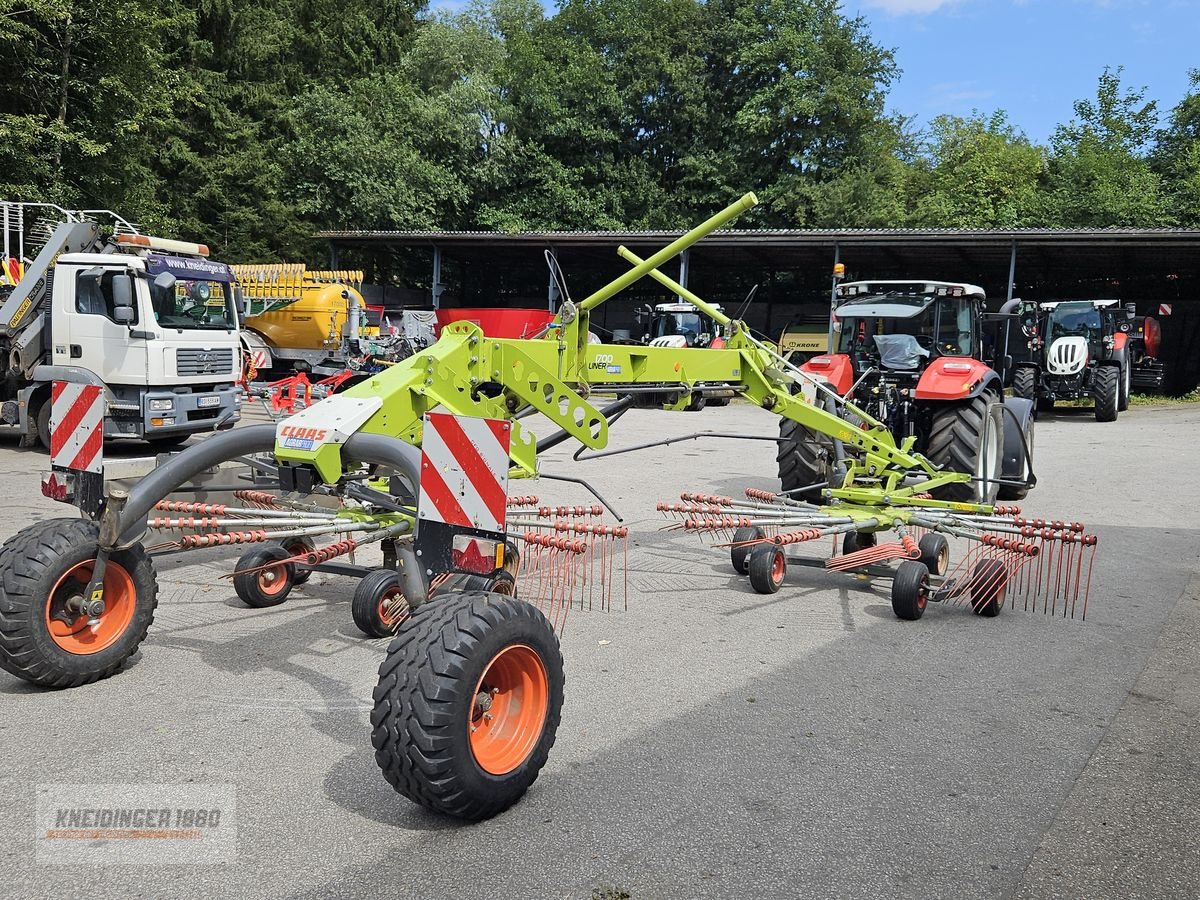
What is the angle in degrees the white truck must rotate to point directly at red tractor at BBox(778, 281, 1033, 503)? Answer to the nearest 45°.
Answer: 0° — it already faces it

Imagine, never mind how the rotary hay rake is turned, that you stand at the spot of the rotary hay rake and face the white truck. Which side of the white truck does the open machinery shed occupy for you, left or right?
right

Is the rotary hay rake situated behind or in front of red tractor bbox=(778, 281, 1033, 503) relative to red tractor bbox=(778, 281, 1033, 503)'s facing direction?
behind

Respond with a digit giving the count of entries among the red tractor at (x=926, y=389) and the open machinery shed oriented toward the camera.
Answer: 1

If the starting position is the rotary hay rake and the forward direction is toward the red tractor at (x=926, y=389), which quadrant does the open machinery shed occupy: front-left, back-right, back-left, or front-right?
front-left

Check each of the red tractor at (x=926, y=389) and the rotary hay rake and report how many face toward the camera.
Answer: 0

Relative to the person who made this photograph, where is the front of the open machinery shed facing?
facing the viewer

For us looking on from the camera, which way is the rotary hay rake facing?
facing away from the viewer and to the right of the viewer

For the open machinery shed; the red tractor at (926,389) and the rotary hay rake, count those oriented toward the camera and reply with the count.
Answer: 1

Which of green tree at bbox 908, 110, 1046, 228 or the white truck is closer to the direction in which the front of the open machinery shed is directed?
the white truck

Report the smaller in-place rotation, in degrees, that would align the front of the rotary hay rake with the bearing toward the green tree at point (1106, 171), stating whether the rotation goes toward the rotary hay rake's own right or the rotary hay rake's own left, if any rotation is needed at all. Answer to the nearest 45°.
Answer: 0° — it already faces it

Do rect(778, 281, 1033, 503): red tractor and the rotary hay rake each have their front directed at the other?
no

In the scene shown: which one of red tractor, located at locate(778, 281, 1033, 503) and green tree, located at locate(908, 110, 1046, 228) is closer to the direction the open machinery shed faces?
the red tractor

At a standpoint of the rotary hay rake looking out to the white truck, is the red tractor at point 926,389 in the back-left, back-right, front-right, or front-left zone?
front-right

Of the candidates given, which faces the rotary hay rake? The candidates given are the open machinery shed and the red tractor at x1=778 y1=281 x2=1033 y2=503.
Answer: the open machinery shed

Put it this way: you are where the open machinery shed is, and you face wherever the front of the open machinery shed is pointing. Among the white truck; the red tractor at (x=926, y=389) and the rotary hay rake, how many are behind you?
0

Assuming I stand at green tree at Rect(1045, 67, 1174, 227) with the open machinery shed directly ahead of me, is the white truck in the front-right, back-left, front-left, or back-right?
front-left

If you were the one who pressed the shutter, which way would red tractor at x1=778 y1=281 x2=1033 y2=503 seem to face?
facing away from the viewer and to the right of the viewer

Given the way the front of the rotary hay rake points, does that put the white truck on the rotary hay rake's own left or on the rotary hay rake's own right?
on the rotary hay rake's own left
